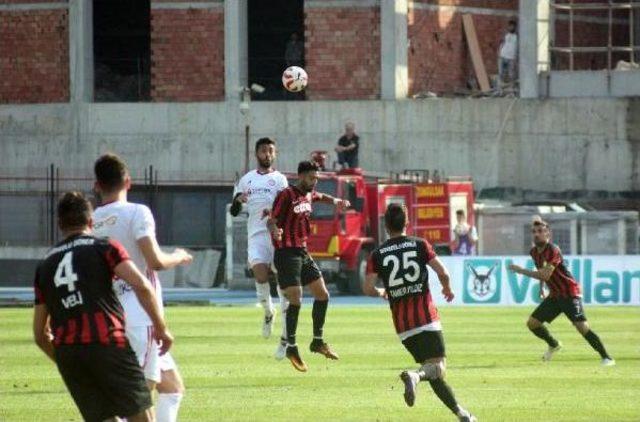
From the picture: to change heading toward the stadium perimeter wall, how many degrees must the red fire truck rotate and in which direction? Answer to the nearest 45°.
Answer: approximately 135° to its right

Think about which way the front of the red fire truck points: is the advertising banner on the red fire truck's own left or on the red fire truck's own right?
on the red fire truck's own left

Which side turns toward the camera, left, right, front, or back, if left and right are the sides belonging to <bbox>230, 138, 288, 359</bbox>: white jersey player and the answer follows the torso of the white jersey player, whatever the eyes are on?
front

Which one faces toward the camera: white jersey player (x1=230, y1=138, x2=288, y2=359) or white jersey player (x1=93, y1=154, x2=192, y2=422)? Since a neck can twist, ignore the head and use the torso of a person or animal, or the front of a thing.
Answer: white jersey player (x1=230, y1=138, x2=288, y2=359)

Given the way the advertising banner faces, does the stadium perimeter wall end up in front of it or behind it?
behind

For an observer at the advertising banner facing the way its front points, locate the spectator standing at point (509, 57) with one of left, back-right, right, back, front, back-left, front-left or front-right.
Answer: back

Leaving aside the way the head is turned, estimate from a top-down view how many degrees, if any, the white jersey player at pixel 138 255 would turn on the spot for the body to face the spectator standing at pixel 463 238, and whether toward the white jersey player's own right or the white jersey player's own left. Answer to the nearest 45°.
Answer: approximately 45° to the white jersey player's own left

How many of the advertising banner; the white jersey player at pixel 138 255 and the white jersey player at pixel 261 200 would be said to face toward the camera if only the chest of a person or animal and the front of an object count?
2

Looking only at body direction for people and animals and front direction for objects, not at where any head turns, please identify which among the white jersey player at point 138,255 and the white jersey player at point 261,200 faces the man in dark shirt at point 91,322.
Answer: the white jersey player at point 261,200

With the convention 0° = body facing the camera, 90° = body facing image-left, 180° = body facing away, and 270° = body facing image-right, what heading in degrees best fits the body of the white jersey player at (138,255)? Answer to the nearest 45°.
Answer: approximately 225°

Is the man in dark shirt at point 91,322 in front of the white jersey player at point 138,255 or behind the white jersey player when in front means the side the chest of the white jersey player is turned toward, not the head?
behind

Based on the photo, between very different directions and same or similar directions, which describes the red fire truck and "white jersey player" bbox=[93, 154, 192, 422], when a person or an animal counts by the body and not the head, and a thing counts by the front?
very different directions

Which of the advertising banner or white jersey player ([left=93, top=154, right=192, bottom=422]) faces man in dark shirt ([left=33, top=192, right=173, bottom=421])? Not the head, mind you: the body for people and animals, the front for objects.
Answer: the advertising banner

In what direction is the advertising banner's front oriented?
toward the camera

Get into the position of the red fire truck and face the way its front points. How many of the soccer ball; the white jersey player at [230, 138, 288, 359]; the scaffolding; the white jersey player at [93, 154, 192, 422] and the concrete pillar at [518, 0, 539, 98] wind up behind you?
2

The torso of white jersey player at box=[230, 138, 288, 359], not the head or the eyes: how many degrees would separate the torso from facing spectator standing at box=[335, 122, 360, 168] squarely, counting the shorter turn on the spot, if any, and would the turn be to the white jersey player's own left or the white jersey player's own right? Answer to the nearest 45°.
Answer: approximately 180°

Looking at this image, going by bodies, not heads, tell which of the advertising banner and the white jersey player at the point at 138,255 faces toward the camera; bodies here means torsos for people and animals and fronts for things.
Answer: the advertising banner

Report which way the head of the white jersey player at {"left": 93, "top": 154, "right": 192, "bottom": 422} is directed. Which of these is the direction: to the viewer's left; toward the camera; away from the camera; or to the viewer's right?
away from the camera
